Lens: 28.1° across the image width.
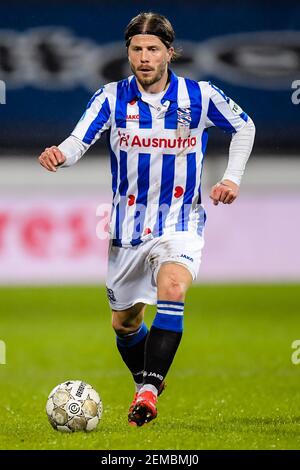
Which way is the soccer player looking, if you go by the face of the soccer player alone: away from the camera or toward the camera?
toward the camera

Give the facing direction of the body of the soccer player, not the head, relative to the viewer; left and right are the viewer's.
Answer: facing the viewer
